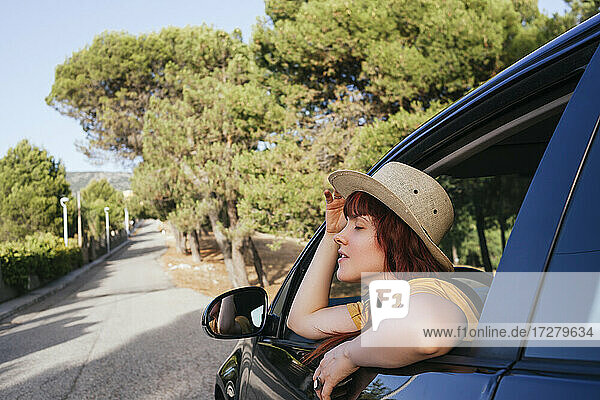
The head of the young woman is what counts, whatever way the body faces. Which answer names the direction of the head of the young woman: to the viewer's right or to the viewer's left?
to the viewer's left

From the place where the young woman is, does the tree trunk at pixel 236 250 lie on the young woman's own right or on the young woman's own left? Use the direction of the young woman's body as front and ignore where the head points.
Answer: on the young woman's own right

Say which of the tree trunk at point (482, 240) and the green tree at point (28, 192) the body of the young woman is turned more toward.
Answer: the green tree

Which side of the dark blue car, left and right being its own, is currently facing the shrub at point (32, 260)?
front

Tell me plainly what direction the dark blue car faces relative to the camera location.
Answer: facing away from the viewer and to the left of the viewer

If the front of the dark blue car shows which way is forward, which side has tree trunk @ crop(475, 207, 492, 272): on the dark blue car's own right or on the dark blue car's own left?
on the dark blue car's own right

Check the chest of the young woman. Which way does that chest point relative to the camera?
to the viewer's left

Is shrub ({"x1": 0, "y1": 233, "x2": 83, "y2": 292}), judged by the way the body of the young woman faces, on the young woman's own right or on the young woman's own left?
on the young woman's own right
